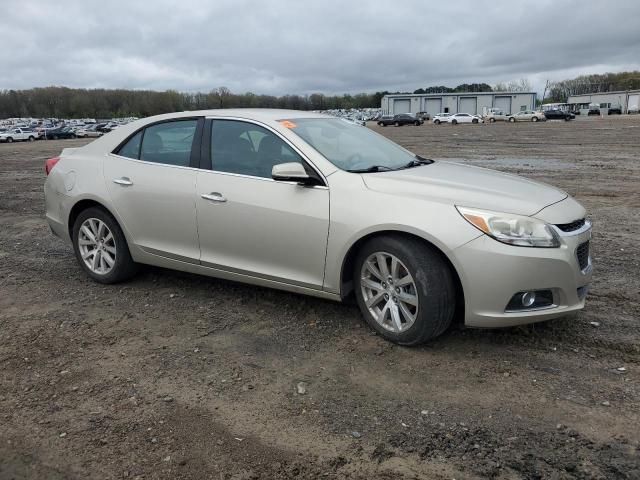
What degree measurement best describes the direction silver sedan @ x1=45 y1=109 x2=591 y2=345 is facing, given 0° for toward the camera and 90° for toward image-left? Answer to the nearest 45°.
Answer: approximately 315°
